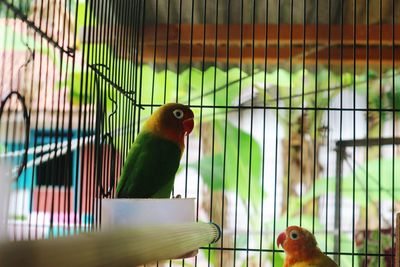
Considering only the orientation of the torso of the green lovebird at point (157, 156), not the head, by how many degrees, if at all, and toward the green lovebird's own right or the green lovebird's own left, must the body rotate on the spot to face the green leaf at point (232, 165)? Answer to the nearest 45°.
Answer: approximately 90° to the green lovebird's own left

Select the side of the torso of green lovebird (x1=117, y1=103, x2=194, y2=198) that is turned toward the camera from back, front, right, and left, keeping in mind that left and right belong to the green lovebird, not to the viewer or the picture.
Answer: right

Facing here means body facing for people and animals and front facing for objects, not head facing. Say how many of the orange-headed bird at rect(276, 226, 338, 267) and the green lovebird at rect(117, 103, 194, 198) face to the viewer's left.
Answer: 1

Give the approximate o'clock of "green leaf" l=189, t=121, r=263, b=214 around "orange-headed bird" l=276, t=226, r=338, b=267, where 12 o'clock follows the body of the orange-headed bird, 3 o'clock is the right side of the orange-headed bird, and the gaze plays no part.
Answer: The green leaf is roughly at 2 o'clock from the orange-headed bird.

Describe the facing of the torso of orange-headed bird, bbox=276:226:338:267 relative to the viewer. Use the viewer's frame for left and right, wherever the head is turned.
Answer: facing to the left of the viewer

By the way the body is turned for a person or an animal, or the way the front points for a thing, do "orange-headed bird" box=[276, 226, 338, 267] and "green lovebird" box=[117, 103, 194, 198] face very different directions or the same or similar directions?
very different directions
